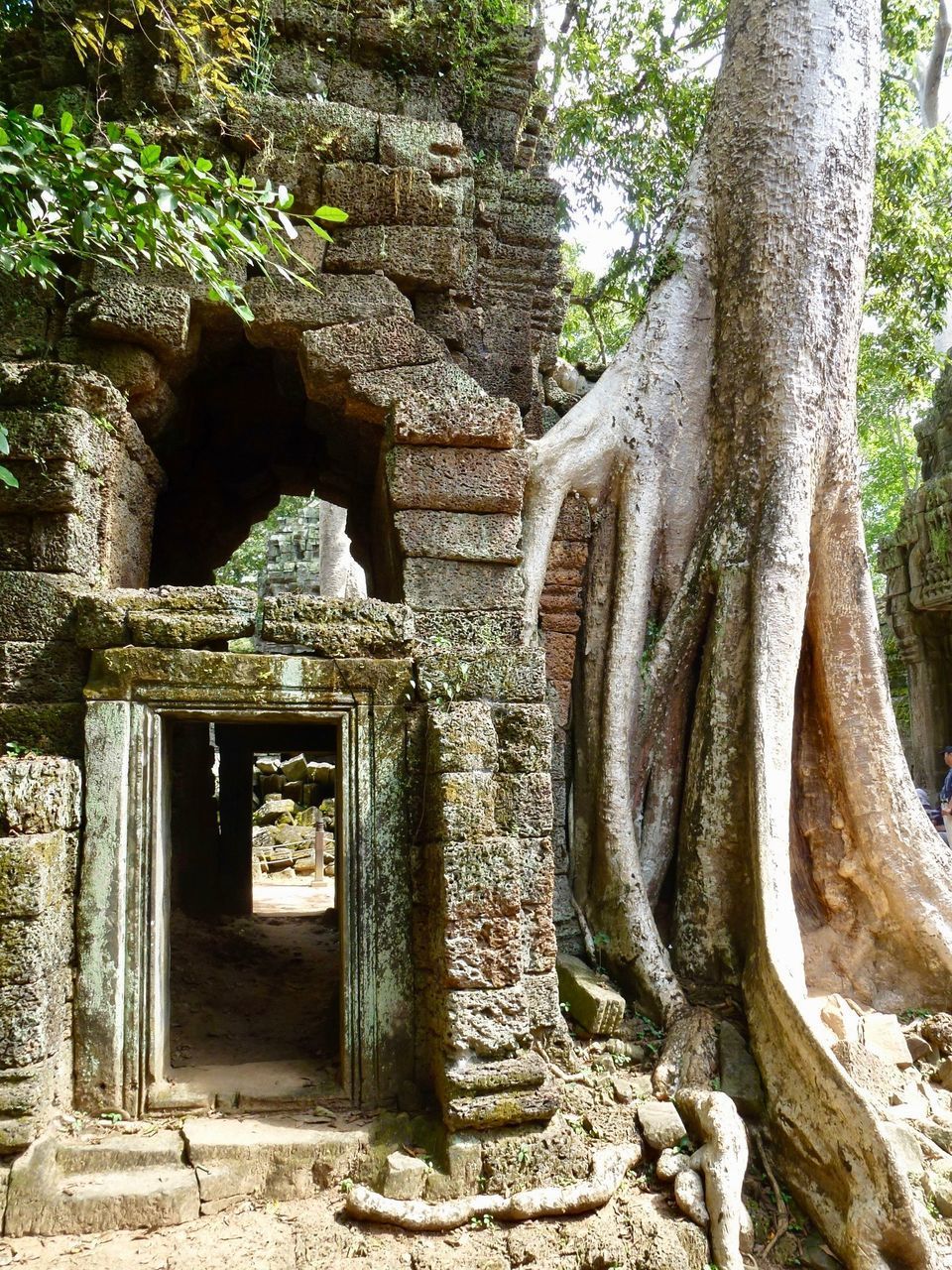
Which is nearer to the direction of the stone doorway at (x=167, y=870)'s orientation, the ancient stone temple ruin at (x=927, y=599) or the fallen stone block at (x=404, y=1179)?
the fallen stone block

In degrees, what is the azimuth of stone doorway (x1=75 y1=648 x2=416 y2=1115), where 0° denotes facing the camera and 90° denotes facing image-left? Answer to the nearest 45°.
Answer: approximately 0°

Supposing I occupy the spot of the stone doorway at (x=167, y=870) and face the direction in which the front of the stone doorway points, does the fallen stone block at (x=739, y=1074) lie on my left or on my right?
on my left

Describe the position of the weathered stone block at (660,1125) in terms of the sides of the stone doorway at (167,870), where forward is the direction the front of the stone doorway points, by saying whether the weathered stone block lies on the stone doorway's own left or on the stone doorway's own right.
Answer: on the stone doorway's own left

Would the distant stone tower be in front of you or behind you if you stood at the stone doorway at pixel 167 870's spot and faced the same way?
behind

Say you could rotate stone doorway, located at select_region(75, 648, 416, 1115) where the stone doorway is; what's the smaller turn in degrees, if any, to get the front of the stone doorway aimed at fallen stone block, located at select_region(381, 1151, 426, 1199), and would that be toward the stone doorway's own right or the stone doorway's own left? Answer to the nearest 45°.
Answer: approximately 45° to the stone doorway's own left
